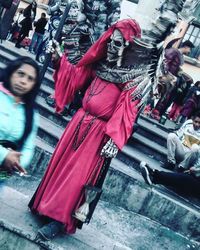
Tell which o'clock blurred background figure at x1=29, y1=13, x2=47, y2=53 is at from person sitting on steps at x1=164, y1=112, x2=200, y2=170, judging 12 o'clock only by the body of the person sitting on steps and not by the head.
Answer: The blurred background figure is roughly at 3 o'clock from the person sitting on steps.

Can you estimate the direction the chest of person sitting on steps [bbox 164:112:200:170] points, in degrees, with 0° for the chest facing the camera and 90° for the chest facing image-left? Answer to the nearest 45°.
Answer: approximately 45°

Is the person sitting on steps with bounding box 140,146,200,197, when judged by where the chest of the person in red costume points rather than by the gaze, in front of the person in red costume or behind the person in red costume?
behind

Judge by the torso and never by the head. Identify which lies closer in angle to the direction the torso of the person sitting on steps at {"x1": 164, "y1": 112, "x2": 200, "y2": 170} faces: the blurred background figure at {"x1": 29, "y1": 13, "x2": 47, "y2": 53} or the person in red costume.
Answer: the person in red costume

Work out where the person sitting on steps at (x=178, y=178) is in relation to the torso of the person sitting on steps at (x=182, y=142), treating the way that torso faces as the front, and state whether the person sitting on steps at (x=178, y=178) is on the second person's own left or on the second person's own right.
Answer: on the second person's own left

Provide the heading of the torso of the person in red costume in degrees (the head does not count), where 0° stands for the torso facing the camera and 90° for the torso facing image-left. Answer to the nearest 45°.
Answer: approximately 45°

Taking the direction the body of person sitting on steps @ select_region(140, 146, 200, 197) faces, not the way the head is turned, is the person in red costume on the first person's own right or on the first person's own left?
on the first person's own left

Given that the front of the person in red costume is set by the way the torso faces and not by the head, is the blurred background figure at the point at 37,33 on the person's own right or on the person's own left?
on the person's own right

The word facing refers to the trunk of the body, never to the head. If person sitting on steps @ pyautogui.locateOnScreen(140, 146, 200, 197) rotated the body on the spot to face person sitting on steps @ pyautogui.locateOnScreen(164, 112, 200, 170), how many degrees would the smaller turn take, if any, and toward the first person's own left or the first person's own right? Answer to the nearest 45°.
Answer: approximately 90° to the first person's own right

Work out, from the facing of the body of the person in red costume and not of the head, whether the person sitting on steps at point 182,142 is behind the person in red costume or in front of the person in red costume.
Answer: behind

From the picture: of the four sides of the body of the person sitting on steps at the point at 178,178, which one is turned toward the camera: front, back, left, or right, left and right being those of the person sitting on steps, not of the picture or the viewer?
left
